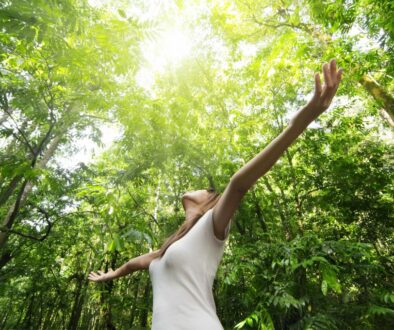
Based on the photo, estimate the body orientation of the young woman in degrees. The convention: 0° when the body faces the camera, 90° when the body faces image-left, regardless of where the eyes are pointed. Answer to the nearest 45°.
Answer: approximately 45°
